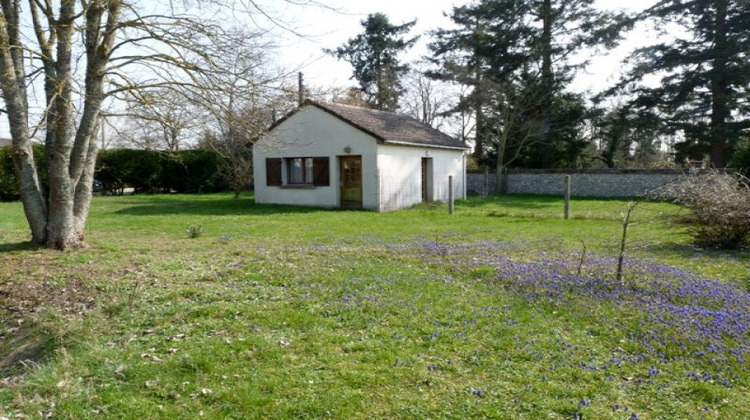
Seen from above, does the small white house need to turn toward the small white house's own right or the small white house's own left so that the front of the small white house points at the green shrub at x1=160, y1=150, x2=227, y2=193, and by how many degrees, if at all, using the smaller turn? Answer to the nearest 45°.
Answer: approximately 90° to the small white house's own right

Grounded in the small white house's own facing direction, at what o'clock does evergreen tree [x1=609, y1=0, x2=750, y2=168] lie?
The evergreen tree is roughly at 7 o'clock from the small white house.

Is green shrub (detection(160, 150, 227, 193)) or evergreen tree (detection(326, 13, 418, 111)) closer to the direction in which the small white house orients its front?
the green shrub

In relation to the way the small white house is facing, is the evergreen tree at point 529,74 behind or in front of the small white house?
behind

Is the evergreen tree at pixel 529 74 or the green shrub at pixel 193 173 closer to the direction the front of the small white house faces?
the green shrub

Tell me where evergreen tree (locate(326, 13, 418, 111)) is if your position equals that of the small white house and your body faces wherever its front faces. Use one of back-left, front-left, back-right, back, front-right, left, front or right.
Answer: back-right

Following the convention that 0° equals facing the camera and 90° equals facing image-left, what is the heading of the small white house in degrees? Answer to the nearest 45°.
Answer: approximately 45°

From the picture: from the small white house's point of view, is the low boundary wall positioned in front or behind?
behind

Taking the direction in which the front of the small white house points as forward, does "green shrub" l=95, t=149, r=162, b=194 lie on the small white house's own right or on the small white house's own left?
on the small white house's own right

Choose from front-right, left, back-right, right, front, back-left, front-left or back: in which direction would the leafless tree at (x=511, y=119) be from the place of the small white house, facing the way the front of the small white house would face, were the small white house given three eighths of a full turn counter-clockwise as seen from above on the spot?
front-left
